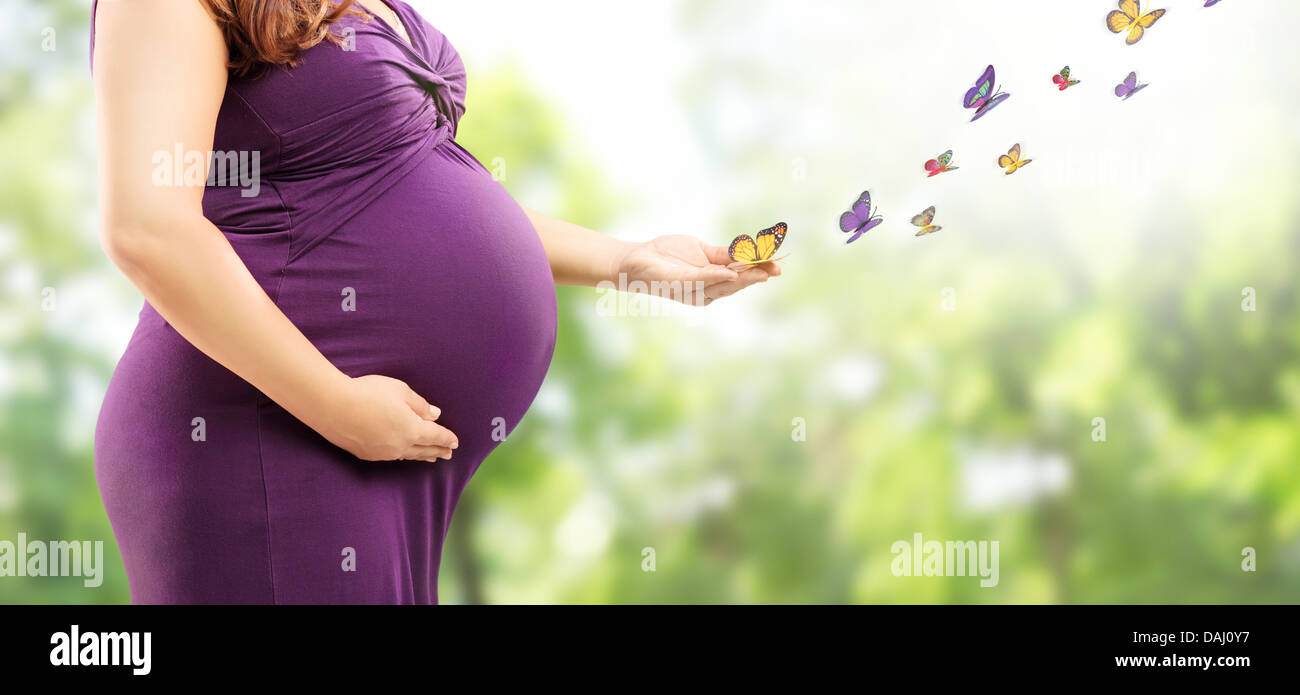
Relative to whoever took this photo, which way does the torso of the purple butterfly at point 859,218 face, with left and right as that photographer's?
facing to the right of the viewer

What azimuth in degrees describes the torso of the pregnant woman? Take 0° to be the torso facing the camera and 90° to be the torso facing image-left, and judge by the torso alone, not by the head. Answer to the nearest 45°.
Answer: approximately 270°
